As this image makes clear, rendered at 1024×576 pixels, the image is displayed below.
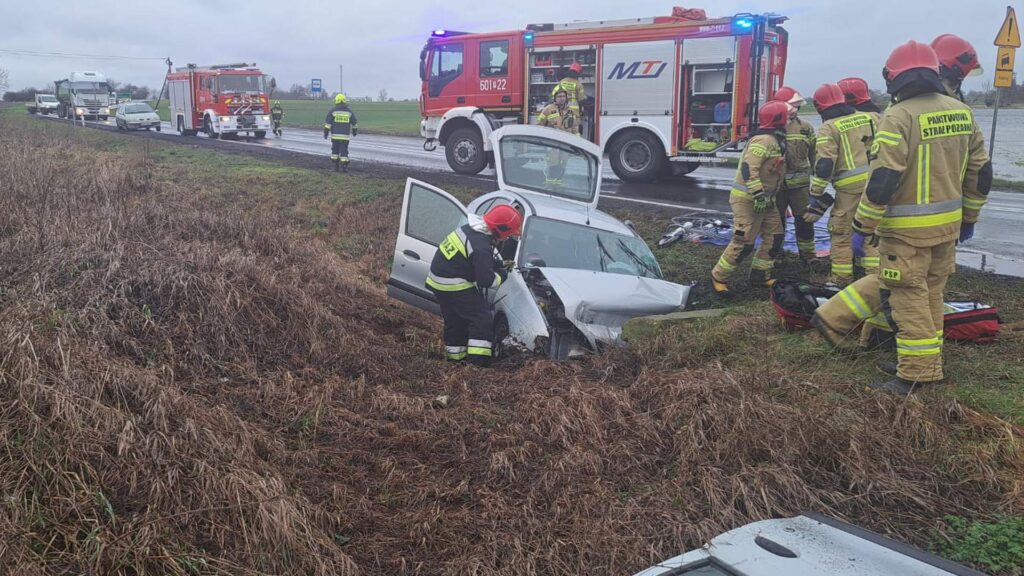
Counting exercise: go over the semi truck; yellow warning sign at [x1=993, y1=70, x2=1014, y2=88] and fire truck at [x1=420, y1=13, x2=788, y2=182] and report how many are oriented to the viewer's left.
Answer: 1

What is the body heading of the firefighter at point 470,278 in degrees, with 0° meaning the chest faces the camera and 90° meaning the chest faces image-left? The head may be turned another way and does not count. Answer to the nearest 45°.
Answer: approximately 225°

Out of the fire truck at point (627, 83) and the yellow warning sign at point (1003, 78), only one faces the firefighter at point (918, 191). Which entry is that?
the yellow warning sign

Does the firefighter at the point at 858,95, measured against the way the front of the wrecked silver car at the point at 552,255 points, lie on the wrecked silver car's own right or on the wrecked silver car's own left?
on the wrecked silver car's own left

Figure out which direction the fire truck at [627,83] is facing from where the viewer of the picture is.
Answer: facing to the left of the viewer

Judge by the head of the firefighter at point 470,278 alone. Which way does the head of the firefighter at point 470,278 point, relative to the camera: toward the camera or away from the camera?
away from the camera

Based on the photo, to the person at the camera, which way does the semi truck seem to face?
facing the viewer and to the right of the viewer

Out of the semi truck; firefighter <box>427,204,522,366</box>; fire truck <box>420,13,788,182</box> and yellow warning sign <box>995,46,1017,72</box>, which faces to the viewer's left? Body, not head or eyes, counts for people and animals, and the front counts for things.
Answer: the fire truck

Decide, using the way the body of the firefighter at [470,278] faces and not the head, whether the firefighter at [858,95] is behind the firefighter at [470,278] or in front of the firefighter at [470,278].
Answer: in front

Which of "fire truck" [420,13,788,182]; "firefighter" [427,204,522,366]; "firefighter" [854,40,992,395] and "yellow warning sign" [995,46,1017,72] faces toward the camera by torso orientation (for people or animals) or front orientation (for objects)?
the yellow warning sign

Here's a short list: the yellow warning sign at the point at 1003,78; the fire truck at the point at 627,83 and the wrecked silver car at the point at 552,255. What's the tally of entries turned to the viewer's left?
1

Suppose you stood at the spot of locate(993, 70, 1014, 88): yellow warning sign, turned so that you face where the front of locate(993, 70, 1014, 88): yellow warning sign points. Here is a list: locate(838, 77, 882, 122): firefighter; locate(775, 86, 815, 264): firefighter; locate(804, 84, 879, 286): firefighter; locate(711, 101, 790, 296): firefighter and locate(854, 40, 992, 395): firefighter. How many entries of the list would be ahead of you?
5

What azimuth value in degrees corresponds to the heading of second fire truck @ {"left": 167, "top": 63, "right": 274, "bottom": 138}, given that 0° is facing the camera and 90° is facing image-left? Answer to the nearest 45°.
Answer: approximately 315°
